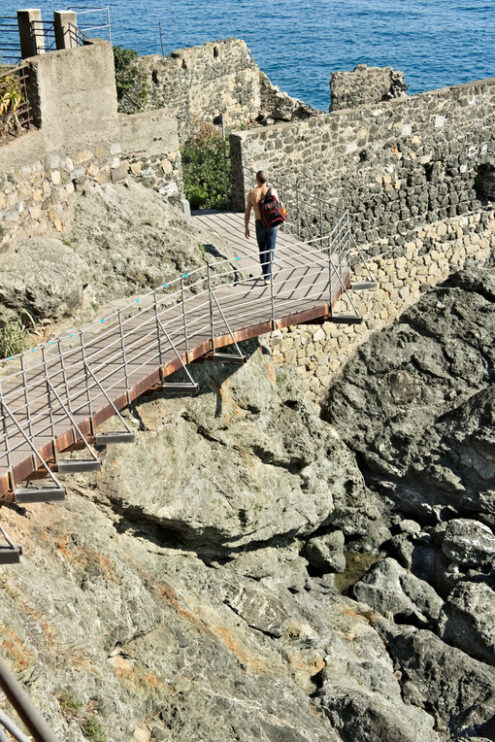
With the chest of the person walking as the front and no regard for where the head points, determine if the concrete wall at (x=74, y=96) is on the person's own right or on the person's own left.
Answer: on the person's own left

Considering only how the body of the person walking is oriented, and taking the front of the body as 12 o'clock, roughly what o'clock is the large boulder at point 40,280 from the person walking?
The large boulder is roughly at 8 o'clock from the person walking.

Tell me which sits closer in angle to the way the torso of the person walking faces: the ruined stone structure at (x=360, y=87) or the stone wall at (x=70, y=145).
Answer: the ruined stone structure

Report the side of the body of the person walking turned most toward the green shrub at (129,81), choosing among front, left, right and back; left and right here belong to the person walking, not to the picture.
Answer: front

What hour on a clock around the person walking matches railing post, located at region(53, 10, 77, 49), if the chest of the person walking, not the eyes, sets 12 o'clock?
The railing post is roughly at 10 o'clock from the person walking.

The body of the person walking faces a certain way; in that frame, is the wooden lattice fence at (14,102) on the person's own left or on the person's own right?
on the person's own left

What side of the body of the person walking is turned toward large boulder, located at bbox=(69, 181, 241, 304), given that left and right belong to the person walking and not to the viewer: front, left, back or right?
left

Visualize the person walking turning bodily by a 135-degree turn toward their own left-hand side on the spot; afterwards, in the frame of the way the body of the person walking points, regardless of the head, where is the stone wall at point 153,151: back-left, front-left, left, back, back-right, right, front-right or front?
right

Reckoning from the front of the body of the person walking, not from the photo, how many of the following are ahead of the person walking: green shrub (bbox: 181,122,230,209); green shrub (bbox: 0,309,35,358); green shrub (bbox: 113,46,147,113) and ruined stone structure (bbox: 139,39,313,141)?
3

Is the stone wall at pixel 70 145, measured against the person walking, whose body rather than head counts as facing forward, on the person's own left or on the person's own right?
on the person's own left

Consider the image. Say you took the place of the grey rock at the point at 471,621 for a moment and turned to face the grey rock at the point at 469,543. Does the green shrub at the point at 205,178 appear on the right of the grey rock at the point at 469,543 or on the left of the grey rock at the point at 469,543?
left

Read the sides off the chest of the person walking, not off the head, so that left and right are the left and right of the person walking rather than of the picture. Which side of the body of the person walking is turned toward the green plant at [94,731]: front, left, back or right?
back

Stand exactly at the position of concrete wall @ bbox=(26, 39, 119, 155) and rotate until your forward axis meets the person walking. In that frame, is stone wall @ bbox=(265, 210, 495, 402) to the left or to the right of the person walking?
left

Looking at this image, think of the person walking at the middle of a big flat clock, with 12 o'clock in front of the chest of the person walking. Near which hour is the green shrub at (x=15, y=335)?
The green shrub is roughly at 8 o'clock from the person walking.

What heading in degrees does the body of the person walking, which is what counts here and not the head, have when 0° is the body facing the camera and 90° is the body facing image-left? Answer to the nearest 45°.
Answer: approximately 180°

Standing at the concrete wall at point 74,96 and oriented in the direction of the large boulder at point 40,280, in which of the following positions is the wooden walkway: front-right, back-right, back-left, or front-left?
front-left

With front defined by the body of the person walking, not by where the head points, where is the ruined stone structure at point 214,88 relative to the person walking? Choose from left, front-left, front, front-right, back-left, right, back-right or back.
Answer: front
